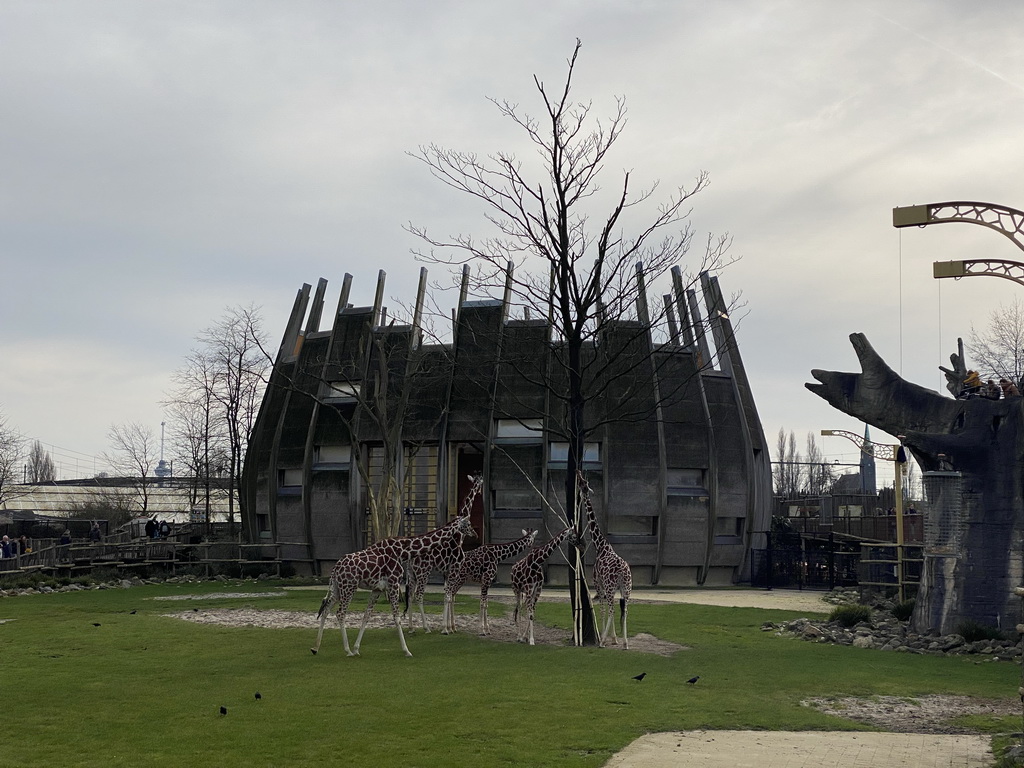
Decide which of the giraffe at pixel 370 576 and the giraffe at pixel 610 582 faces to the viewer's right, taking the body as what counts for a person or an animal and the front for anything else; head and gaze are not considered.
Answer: the giraffe at pixel 370 576

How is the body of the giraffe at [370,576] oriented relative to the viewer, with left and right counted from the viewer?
facing to the right of the viewer

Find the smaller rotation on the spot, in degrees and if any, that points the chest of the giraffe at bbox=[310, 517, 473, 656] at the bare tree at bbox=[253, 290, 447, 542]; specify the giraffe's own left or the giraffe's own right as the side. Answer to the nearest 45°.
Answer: approximately 90° to the giraffe's own left

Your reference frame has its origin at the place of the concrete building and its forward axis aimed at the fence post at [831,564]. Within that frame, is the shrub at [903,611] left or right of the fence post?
right

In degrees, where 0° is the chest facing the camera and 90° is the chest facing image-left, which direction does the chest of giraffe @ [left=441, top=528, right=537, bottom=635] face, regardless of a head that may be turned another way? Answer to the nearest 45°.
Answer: approximately 270°

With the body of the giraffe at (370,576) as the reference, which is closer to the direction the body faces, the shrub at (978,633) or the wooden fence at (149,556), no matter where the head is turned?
the shrub

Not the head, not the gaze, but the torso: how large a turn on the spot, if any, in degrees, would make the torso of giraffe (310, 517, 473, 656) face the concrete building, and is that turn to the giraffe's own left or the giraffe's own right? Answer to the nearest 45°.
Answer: approximately 90° to the giraffe's own left

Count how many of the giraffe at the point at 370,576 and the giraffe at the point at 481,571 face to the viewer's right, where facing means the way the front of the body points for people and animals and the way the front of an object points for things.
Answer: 2

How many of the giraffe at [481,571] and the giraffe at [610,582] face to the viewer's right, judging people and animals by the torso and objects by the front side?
1

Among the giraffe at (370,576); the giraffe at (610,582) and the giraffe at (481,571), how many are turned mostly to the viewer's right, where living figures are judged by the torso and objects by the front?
2

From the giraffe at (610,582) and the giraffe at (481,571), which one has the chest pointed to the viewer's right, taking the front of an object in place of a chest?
the giraffe at (481,571)

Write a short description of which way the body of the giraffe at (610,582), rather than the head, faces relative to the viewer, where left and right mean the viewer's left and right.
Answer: facing away from the viewer and to the left of the viewer
